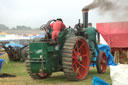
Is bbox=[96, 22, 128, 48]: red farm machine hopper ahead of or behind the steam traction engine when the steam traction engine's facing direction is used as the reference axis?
ahead

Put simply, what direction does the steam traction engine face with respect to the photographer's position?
facing away from the viewer and to the right of the viewer
